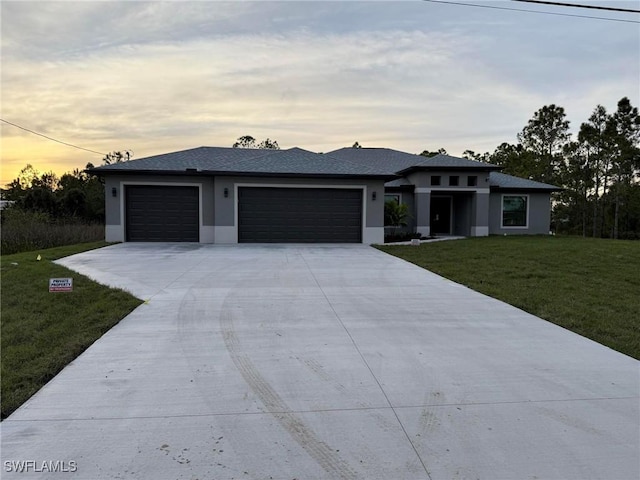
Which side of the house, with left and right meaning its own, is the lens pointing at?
front
